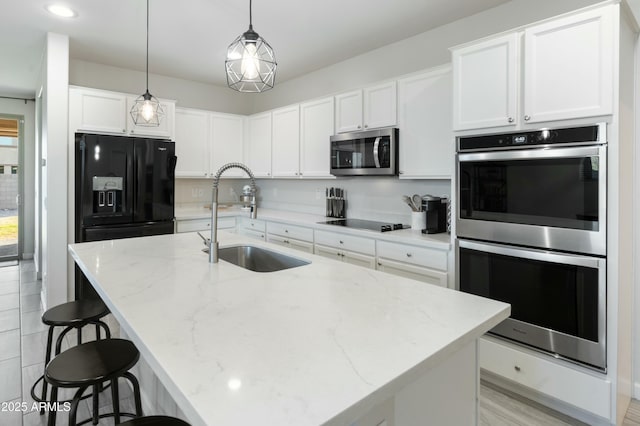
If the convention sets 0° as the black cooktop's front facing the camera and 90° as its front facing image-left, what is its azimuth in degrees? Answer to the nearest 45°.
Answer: approximately 45°

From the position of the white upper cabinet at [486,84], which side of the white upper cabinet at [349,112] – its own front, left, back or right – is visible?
left

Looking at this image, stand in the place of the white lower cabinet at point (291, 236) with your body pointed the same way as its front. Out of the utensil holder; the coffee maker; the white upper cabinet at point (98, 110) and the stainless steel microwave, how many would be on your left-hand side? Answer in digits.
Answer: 3

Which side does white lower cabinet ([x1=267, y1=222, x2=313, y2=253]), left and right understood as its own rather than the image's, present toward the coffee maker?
left

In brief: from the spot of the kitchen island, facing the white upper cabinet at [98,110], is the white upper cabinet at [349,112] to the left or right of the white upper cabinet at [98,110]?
right

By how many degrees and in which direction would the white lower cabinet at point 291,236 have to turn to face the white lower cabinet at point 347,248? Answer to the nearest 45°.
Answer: approximately 90° to its left

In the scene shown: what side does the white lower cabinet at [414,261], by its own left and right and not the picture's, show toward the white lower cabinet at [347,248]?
right

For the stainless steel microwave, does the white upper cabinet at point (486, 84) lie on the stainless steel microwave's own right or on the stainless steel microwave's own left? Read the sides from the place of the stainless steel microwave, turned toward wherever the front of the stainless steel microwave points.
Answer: on the stainless steel microwave's own left

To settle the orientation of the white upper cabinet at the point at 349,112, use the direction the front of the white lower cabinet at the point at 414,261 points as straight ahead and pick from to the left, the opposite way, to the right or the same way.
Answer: the same way

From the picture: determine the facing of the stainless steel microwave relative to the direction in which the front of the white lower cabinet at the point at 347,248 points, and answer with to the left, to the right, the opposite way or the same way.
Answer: the same way

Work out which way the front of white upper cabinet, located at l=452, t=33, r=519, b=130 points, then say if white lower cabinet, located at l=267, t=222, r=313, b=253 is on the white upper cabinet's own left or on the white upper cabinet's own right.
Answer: on the white upper cabinet's own right

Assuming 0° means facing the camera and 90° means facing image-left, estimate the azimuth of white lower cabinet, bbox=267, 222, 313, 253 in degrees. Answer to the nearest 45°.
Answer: approximately 45°

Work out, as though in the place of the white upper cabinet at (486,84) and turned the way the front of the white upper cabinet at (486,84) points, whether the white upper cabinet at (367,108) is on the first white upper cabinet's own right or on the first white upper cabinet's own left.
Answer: on the first white upper cabinet's own right

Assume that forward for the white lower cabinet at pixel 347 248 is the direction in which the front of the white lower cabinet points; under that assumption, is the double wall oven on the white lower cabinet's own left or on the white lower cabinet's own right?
on the white lower cabinet's own left

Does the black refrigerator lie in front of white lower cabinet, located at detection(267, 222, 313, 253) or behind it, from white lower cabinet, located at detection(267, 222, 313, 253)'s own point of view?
in front

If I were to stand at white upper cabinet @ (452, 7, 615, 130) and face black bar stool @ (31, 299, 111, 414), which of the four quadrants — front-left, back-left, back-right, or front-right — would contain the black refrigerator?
front-right

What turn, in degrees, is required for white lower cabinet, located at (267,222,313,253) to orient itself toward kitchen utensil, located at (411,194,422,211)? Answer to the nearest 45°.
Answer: approximately 90° to its left
